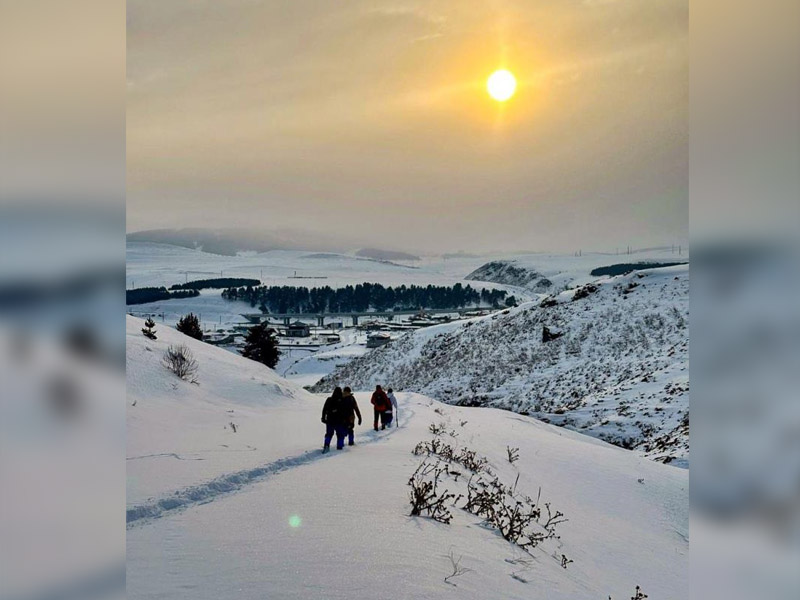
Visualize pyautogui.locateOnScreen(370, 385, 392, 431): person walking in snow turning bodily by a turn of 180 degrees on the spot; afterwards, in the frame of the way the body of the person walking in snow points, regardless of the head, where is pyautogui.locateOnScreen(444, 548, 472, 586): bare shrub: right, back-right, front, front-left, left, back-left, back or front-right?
front

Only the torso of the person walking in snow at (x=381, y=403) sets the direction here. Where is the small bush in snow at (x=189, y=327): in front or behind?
in front

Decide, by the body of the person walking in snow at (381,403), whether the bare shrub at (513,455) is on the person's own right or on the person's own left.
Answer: on the person's own right

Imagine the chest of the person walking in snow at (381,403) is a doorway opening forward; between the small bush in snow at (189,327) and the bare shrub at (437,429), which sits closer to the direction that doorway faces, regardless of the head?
the small bush in snow

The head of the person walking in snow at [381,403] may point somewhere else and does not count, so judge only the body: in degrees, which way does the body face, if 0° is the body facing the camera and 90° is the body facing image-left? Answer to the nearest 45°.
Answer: approximately 180°

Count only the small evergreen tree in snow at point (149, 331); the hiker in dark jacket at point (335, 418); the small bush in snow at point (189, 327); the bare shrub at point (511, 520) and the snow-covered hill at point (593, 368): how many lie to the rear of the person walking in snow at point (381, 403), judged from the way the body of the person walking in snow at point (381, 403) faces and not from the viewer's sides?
2

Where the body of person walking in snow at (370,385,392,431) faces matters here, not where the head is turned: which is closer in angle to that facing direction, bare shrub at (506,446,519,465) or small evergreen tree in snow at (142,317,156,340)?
the small evergreen tree in snow

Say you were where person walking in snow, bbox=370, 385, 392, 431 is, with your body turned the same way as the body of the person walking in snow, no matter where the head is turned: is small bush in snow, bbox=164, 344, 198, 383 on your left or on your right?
on your left

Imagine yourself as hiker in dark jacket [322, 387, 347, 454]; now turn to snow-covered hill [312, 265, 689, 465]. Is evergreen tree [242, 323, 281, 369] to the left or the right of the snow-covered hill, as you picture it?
left

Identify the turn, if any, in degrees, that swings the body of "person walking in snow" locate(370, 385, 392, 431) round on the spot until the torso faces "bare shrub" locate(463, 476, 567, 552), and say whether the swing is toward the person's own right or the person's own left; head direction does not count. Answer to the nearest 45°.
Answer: approximately 180°

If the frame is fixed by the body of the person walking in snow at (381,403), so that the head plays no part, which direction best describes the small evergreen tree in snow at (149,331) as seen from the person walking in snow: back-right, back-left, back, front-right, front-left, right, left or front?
front-left

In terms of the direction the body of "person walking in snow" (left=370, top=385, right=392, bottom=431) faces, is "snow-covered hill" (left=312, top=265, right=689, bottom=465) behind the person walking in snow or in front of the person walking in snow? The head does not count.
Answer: in front

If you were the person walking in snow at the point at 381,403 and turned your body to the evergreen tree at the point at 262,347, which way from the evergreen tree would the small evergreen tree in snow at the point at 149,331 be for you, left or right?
left

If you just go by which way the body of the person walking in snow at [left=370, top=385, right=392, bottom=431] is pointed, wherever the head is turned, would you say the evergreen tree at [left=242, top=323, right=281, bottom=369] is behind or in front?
in front
